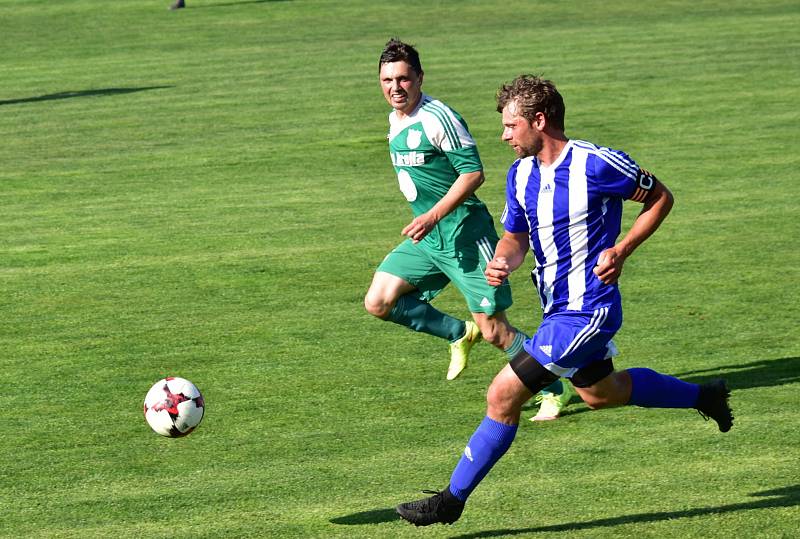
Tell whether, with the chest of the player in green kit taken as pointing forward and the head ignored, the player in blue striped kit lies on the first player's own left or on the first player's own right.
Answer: on the first player's own left

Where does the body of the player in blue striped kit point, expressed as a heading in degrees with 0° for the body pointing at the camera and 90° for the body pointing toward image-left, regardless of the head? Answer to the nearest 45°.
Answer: approximately 45°

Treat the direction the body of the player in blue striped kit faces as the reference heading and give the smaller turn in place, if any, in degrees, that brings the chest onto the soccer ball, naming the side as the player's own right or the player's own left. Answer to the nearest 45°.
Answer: approximately 45° to the player's own right

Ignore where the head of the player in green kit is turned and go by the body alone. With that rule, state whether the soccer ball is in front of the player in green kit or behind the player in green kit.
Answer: in front

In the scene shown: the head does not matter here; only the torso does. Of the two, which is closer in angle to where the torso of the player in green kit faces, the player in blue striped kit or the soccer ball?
the soccer ball

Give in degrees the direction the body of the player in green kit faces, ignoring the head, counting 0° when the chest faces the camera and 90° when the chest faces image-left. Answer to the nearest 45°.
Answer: approximately 45°

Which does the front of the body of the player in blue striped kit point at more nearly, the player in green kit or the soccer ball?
the soccer ball
